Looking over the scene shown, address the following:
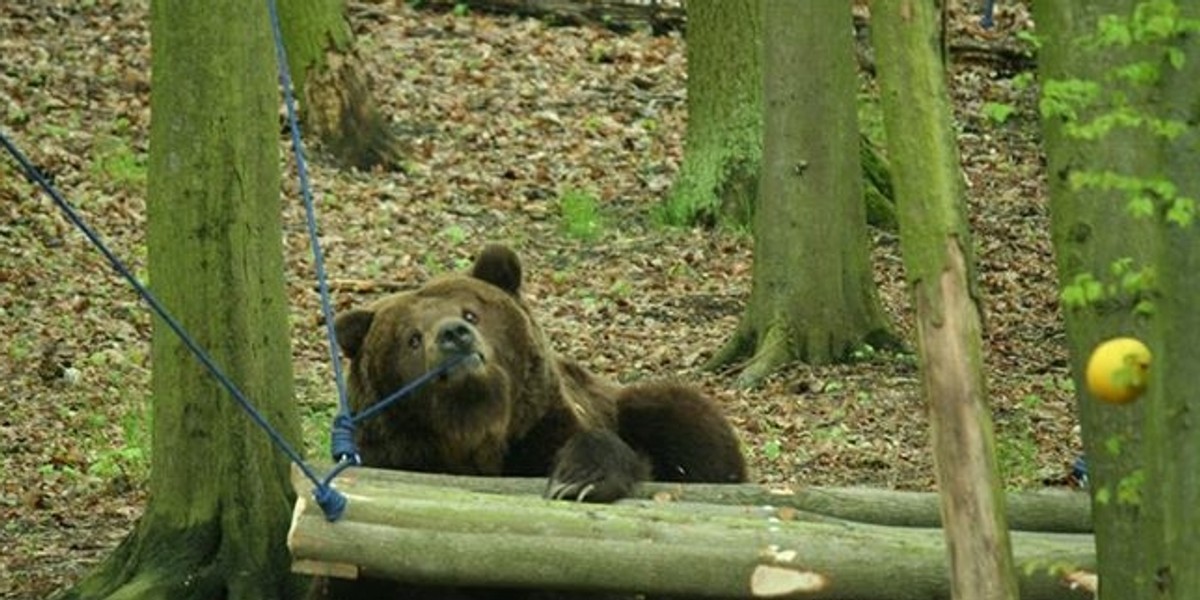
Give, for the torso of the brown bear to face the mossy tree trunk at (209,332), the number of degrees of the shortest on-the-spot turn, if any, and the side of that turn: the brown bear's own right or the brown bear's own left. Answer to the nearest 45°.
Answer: approximately 45° to the brown bear's own right

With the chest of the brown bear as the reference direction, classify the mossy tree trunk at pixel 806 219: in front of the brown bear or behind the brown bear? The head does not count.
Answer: behind

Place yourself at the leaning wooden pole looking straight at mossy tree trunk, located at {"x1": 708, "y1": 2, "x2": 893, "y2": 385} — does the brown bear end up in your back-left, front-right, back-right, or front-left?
front-left

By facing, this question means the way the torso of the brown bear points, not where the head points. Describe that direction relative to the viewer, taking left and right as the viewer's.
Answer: facing the viewer and to the left of the viewer

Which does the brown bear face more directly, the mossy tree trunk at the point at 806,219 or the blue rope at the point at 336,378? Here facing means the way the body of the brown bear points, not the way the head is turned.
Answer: the blue rope

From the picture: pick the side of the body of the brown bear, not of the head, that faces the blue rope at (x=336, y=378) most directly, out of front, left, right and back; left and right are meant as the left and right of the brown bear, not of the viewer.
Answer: front

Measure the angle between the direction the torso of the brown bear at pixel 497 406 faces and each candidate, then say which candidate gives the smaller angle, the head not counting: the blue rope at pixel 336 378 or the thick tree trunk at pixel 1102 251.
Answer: the blue rope

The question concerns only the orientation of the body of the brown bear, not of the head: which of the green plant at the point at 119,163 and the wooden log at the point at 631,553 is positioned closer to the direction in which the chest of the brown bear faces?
the wooden log

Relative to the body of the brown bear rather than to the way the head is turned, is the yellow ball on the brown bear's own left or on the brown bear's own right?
on the brown bear's own left

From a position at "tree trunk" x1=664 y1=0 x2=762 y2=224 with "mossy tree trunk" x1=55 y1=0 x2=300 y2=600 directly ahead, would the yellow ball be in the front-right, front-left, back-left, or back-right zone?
front-left
